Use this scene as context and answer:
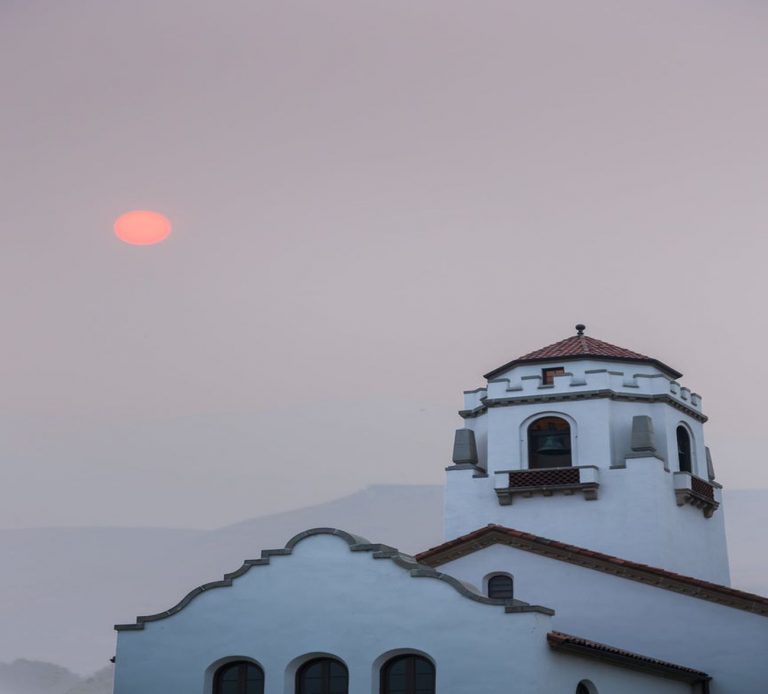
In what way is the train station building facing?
toward the camera
